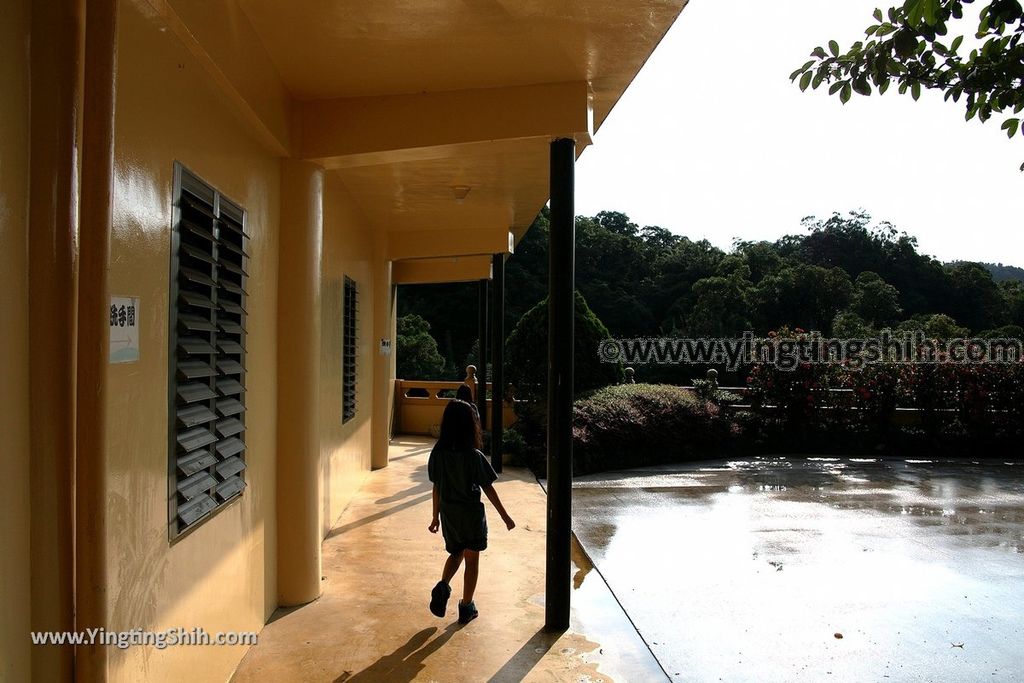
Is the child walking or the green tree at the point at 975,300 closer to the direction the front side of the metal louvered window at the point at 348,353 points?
the green tree

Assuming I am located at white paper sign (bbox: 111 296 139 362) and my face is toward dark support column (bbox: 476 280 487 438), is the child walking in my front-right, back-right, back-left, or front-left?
front-right

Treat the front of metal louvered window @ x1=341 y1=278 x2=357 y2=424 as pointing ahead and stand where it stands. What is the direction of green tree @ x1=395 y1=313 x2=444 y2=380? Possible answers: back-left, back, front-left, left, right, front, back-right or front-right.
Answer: left

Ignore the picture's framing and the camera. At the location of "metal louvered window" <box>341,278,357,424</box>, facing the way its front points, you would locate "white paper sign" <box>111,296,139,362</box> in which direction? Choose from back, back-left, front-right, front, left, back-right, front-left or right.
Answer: right

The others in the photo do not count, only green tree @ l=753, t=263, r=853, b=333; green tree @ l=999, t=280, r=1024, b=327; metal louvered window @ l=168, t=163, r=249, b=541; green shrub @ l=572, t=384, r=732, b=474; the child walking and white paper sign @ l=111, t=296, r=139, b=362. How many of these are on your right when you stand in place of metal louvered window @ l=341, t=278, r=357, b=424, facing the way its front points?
3

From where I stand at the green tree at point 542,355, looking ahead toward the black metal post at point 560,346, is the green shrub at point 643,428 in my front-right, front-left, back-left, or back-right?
front-left

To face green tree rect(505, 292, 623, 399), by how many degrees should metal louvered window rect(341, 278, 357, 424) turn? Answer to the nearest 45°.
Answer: approximately 45° to its left

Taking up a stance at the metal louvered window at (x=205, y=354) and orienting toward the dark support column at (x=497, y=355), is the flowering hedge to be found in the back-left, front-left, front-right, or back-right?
front-right

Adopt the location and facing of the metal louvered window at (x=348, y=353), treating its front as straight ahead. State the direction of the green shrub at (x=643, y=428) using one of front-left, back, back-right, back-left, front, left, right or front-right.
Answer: front-left

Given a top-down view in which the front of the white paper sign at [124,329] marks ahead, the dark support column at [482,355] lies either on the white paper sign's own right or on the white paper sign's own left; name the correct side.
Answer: on the white paper sign's own left

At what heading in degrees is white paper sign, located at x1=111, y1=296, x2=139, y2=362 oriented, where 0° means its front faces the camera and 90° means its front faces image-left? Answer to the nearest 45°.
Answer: approximately 315°

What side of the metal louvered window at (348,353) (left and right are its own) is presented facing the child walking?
right

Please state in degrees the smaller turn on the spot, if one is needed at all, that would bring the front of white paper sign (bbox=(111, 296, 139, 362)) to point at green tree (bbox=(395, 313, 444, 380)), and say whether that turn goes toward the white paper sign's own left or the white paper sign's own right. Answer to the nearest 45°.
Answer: approximately 90° to the white paper sign's own left

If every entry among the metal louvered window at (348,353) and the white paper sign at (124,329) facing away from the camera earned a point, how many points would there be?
0

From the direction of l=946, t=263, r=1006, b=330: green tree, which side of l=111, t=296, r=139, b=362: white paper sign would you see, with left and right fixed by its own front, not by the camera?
left

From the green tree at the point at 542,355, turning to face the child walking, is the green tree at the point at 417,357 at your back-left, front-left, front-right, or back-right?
back-right

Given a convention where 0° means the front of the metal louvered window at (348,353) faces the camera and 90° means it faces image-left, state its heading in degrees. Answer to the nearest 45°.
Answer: approximately 270°

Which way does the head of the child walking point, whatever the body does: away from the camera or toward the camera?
away from the camera
